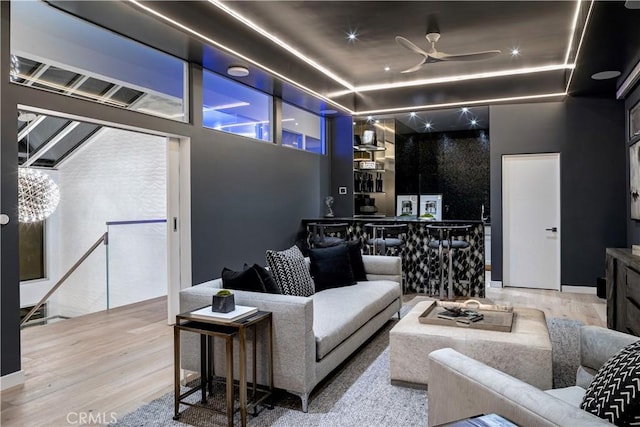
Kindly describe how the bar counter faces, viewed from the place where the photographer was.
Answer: facing the viewer

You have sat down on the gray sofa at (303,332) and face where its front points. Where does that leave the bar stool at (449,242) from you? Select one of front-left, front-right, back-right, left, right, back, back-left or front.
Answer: left

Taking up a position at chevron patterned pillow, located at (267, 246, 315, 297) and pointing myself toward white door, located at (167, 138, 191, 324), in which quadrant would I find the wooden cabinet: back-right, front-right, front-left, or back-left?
back-right

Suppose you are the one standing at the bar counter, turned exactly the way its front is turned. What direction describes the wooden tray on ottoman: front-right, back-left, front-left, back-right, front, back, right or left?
front

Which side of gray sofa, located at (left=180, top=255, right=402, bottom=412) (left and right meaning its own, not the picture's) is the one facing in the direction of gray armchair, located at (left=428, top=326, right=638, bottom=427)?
front

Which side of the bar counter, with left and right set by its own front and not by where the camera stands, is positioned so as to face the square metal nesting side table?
front

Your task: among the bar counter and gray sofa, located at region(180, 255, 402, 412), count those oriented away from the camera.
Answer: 0

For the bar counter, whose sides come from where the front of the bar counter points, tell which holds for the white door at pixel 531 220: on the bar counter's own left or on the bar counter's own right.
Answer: on the bar counter's own left

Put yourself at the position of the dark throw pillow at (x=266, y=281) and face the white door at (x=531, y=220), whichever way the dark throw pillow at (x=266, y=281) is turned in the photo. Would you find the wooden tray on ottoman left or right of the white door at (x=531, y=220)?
right

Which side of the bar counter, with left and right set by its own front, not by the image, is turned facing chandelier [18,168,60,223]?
right

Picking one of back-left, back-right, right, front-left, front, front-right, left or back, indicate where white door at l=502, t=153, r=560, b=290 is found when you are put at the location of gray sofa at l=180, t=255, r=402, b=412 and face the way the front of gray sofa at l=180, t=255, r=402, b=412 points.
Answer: left

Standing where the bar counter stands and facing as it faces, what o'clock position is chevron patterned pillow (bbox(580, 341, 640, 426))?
The chevron patterned pillow is roughly at 12 o'clock from the bar counter.

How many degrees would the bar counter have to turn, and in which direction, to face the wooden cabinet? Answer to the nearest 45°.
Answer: approximately 45° to its left

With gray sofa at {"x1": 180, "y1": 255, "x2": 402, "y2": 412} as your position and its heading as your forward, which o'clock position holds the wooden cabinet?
The wooden cabinet is roughly at 10 o'clock from the gray sofa.

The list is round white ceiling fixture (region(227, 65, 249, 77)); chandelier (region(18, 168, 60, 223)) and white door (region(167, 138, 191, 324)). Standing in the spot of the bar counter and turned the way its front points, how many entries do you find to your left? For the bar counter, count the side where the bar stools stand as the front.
0

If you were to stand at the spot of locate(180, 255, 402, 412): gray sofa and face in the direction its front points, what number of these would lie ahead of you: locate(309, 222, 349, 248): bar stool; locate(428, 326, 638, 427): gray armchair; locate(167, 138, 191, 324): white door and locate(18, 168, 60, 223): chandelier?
1

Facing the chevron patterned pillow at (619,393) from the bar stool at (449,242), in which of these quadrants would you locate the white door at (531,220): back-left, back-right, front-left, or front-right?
back-left
